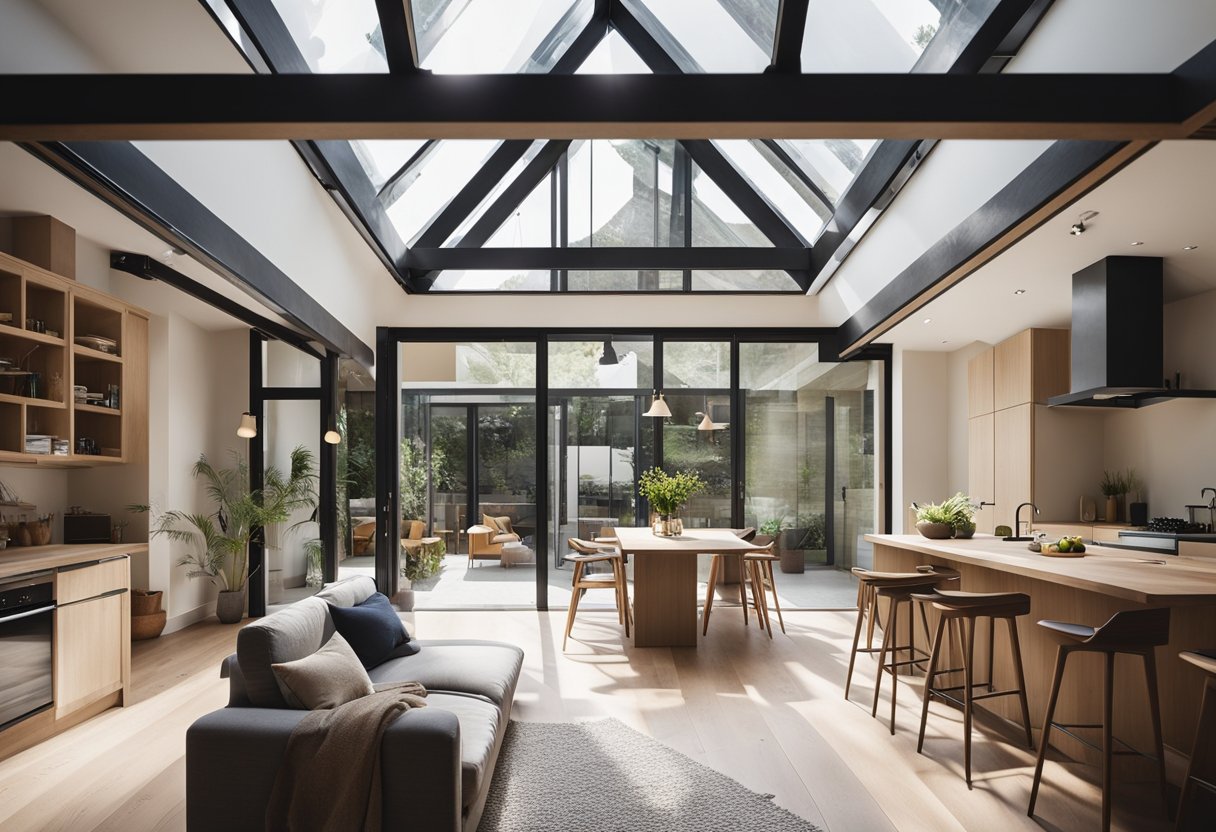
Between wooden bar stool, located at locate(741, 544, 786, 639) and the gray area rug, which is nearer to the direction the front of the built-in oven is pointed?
the gray area rug

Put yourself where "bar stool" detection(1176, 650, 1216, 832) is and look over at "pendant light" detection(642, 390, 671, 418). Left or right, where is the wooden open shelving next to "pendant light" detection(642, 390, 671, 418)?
left

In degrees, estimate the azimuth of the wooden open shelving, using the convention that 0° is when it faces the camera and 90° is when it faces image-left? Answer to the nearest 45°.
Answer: approximately 315°

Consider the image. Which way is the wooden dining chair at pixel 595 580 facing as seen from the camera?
to the viewer's right

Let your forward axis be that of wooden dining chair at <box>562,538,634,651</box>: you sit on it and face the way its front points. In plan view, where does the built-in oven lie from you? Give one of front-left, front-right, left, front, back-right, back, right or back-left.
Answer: back-right

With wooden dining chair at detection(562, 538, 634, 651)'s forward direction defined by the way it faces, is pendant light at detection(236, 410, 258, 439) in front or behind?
behind

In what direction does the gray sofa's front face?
to the viewer's right

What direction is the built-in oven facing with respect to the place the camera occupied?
facing the viewer and to the right of the viewer

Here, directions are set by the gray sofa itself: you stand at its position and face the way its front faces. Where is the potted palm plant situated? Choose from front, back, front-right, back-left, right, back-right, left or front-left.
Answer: left

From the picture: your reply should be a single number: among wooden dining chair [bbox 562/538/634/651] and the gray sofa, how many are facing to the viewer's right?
2

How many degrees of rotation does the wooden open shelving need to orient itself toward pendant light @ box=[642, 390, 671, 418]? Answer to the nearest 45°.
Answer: approximately 45° to its left

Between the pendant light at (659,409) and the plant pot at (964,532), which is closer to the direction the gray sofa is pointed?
the plant pot
